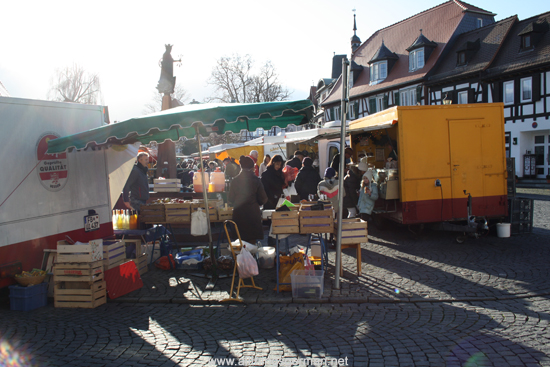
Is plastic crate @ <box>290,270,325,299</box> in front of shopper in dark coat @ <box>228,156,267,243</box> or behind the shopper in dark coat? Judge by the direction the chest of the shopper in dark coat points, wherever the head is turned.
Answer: behind

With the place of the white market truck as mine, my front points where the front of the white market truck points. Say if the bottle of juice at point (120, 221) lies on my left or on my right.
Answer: on my right

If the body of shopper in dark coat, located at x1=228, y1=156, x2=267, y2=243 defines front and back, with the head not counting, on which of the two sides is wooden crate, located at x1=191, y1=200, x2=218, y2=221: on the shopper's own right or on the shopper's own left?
on the shopper's own left

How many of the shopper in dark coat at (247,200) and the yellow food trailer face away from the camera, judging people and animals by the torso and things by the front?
1

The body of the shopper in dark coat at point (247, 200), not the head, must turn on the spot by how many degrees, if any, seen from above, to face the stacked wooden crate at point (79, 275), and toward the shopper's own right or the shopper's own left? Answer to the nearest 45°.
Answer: approximately 135° to the shopper's own left

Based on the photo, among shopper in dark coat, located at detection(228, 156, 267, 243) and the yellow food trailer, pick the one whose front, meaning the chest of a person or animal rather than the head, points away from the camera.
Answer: the shopper in dark coat

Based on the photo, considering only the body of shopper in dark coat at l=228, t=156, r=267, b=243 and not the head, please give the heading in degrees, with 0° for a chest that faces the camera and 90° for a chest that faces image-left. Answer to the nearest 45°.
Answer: approximately 180°

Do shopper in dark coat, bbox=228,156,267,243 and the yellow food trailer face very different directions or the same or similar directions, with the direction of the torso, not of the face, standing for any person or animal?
very different directions
